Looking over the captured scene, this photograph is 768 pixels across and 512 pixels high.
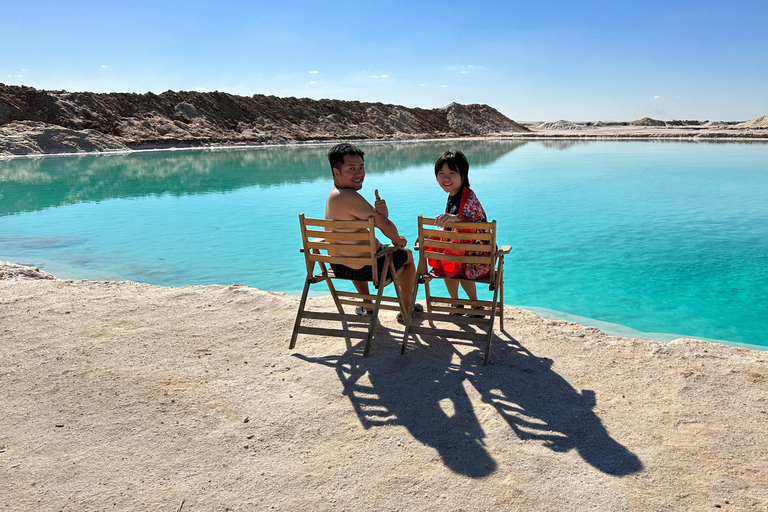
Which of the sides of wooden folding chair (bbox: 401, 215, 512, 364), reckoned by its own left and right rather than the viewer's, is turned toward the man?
left

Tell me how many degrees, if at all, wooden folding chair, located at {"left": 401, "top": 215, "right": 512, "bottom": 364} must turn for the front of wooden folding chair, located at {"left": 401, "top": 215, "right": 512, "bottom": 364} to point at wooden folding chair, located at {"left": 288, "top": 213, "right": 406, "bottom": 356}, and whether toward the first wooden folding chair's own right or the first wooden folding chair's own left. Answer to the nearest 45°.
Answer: approximately 90° to the first wooden folding chair's own left

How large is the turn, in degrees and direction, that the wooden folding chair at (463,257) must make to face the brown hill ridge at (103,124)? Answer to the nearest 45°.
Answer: approximately 45° to its left

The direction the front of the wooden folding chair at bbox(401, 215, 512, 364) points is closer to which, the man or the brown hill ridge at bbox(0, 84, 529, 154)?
the brown hill ridge

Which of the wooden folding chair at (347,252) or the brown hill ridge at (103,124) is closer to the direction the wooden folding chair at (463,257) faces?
the brown hill ridge

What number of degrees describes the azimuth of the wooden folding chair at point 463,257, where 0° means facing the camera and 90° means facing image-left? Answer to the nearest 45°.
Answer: approximately 180°

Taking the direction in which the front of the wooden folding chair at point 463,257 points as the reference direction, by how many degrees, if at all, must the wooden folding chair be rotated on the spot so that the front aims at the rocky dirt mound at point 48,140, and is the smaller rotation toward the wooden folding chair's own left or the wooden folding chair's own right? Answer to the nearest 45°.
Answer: approximately 45° to the wooden folding chair's own left
